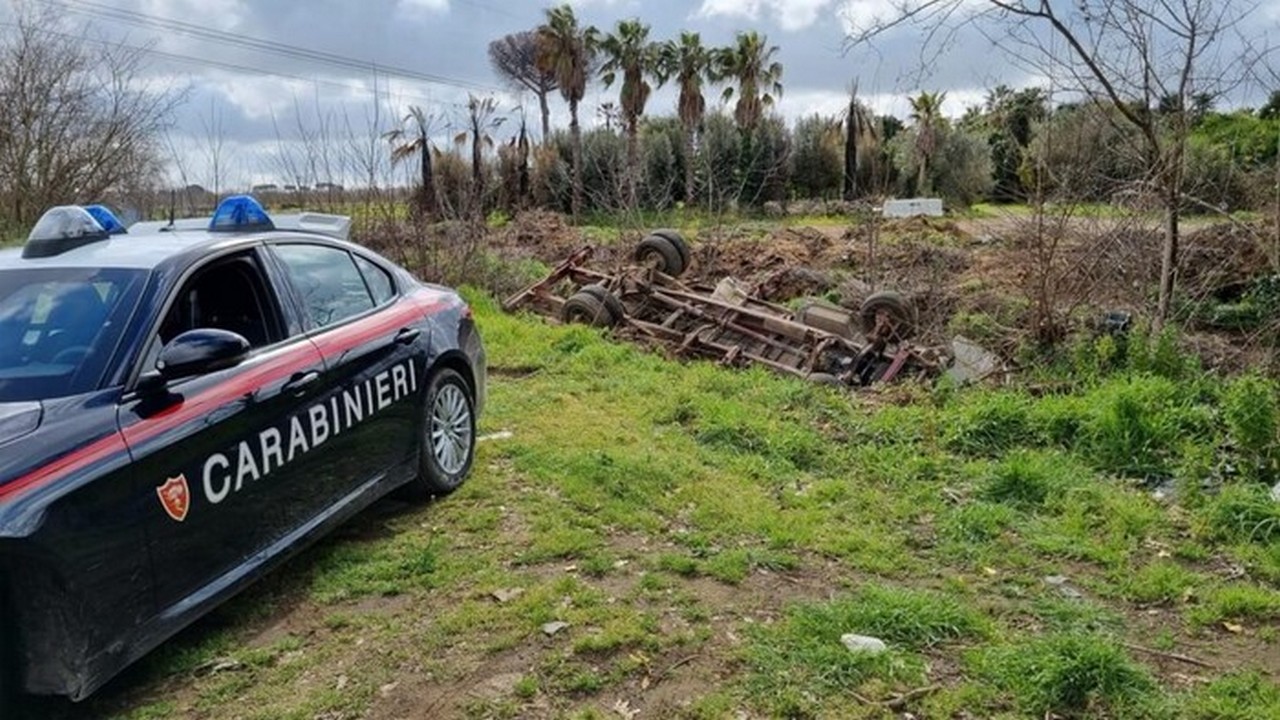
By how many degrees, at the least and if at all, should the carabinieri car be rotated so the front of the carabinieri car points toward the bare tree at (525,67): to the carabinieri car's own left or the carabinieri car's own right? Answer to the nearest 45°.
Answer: approximately 135° to the carabinieri car's own right

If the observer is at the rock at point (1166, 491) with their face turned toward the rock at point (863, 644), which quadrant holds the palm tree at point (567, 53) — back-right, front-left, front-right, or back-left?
back-right

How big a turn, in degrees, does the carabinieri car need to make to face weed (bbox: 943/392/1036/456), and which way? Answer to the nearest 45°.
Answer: approximately 135° to its left

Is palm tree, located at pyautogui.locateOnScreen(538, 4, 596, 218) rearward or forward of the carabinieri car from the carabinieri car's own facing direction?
rearward

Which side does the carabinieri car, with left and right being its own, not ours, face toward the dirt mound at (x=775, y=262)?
back

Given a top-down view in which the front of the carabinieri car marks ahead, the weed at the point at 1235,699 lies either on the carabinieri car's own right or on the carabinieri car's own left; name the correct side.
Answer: on the carabinieri car's own left

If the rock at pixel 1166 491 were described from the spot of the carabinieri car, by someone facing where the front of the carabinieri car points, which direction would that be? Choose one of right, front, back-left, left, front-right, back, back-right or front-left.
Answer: back-left

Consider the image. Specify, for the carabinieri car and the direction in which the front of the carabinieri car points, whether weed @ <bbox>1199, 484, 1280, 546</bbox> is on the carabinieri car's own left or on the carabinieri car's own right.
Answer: on the carabinieri car's own left

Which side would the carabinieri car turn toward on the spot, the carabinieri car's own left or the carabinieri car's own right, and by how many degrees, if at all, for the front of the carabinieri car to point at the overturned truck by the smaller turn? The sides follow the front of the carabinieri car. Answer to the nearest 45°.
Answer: approximately 180°

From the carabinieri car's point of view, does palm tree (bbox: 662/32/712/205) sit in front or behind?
behind

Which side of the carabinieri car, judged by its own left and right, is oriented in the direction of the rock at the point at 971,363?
back

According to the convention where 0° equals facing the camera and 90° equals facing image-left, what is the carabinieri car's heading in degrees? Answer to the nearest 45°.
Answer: approximately 45°

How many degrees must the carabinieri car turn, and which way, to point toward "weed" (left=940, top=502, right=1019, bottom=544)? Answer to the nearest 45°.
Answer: approximately 135° to its left
